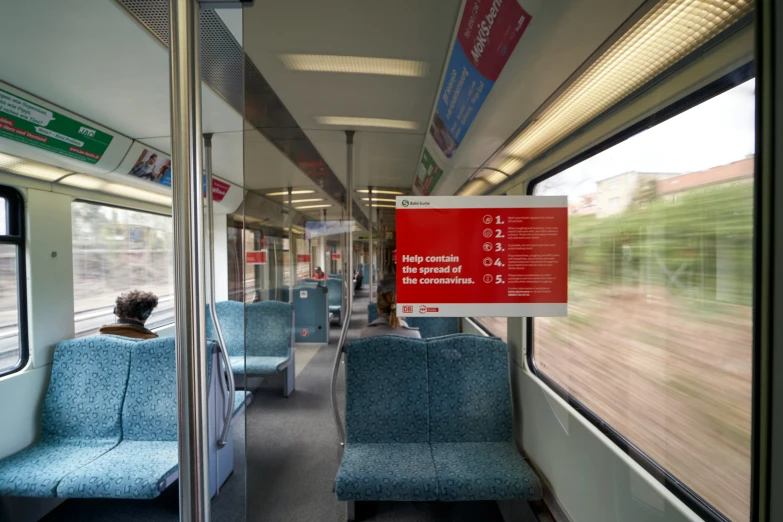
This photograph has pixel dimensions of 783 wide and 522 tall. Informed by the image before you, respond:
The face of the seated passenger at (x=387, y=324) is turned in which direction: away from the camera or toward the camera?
away from the camera

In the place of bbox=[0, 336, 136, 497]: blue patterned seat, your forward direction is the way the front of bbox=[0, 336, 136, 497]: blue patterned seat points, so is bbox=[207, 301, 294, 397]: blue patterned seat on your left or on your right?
on your left

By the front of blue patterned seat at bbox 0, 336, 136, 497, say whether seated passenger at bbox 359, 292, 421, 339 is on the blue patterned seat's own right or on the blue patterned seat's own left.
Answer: on the blue patterned seat's own left

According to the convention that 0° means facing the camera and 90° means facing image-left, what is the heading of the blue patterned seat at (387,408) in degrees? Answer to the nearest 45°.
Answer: approximately 0°

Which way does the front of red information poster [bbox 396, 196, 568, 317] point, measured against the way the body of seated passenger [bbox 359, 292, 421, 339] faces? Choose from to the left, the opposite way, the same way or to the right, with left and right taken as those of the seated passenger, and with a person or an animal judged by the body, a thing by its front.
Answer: the opposite way

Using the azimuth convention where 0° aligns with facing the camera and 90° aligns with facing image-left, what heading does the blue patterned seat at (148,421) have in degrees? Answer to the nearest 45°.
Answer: approximately 45°

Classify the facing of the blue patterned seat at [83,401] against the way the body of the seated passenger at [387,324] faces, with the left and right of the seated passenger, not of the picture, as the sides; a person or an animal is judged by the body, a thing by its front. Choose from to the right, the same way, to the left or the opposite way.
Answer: the opposite way
